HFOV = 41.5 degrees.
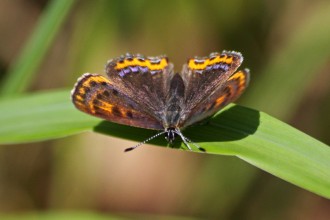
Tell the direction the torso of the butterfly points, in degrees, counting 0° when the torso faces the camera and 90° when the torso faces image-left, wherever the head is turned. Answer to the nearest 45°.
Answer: approximately 0°

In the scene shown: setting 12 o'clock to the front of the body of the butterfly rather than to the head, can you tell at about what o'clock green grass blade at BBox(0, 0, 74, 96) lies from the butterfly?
The green grass blade is roughly at 4 o'clock from the butterfly.
